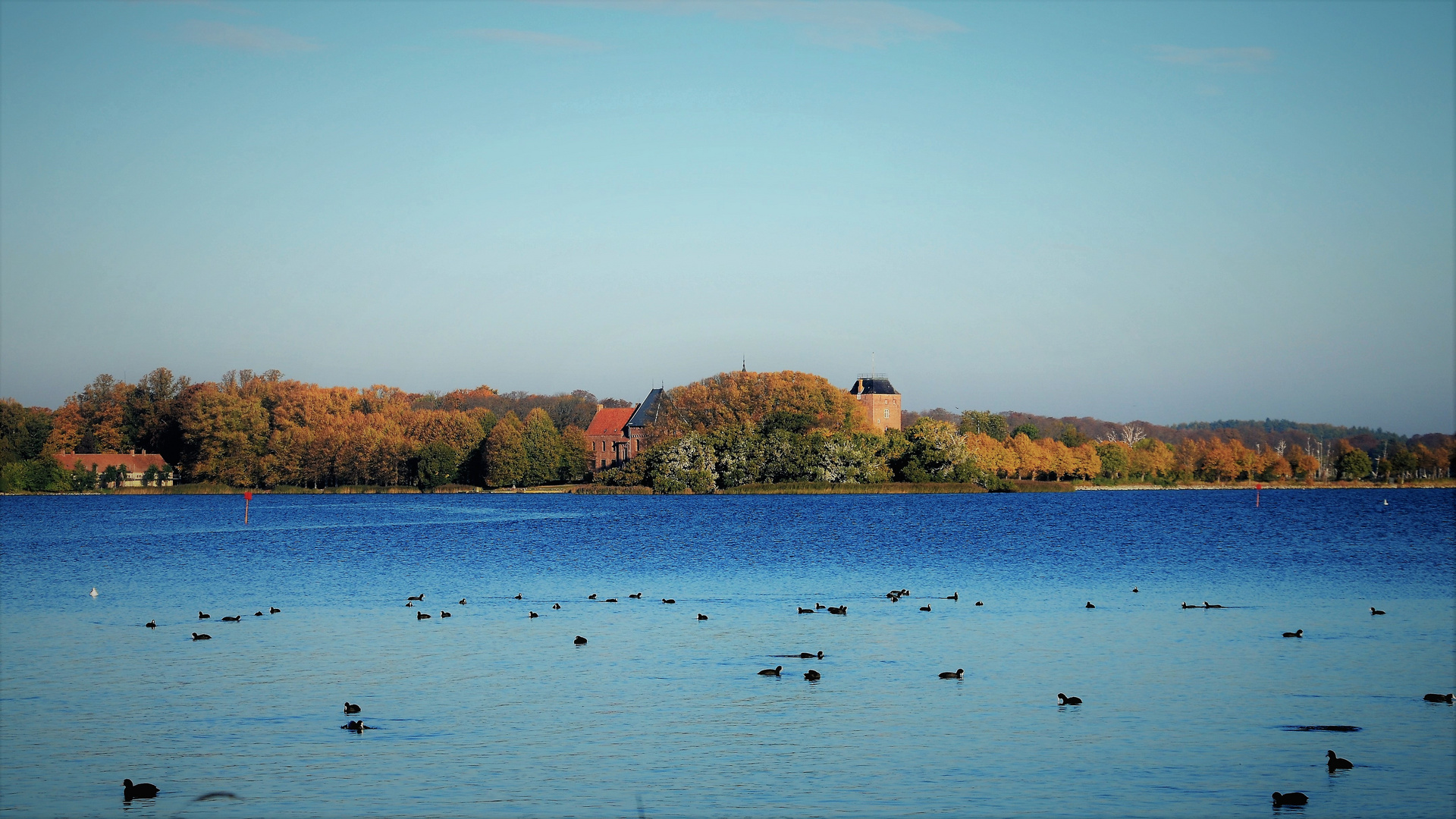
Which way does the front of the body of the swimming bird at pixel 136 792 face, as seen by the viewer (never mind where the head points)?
to the viewer's left
